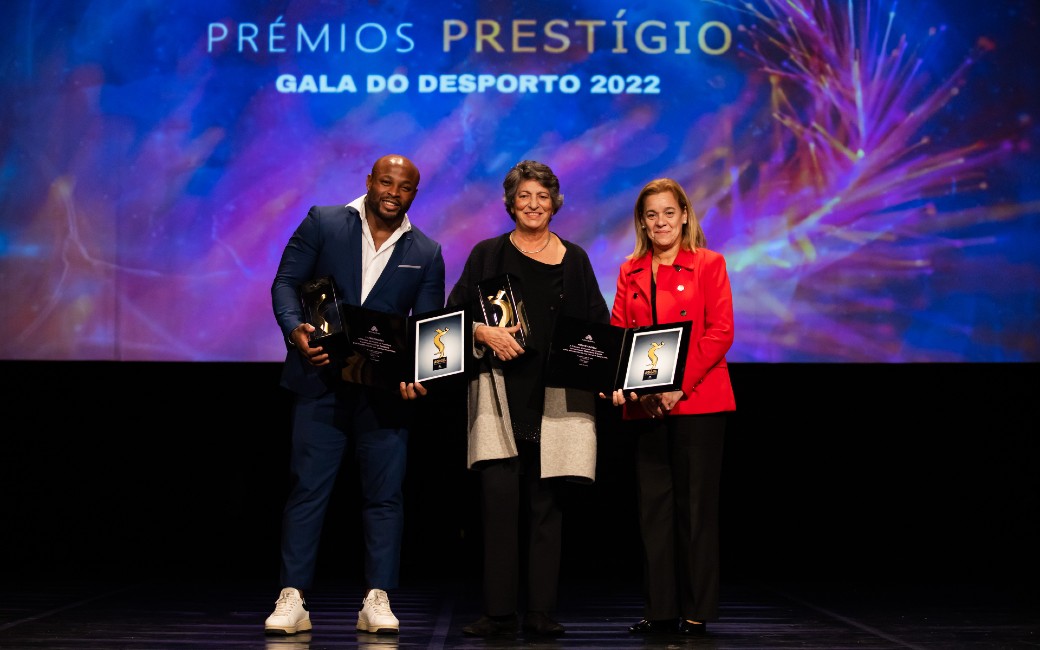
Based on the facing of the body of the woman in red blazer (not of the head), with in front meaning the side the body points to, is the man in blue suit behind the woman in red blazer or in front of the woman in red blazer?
in front

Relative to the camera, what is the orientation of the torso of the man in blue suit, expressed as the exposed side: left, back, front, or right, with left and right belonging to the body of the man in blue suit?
front

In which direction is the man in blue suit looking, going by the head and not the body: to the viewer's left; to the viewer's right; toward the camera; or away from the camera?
toward the camera

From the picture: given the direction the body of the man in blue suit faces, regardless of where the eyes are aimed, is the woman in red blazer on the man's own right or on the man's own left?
on the man's own left

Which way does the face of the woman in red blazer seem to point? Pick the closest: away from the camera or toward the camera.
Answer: toward the camera

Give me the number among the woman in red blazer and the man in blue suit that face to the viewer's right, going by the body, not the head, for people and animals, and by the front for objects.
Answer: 0

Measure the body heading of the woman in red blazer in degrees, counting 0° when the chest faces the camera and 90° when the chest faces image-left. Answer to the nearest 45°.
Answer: approximately 45°
